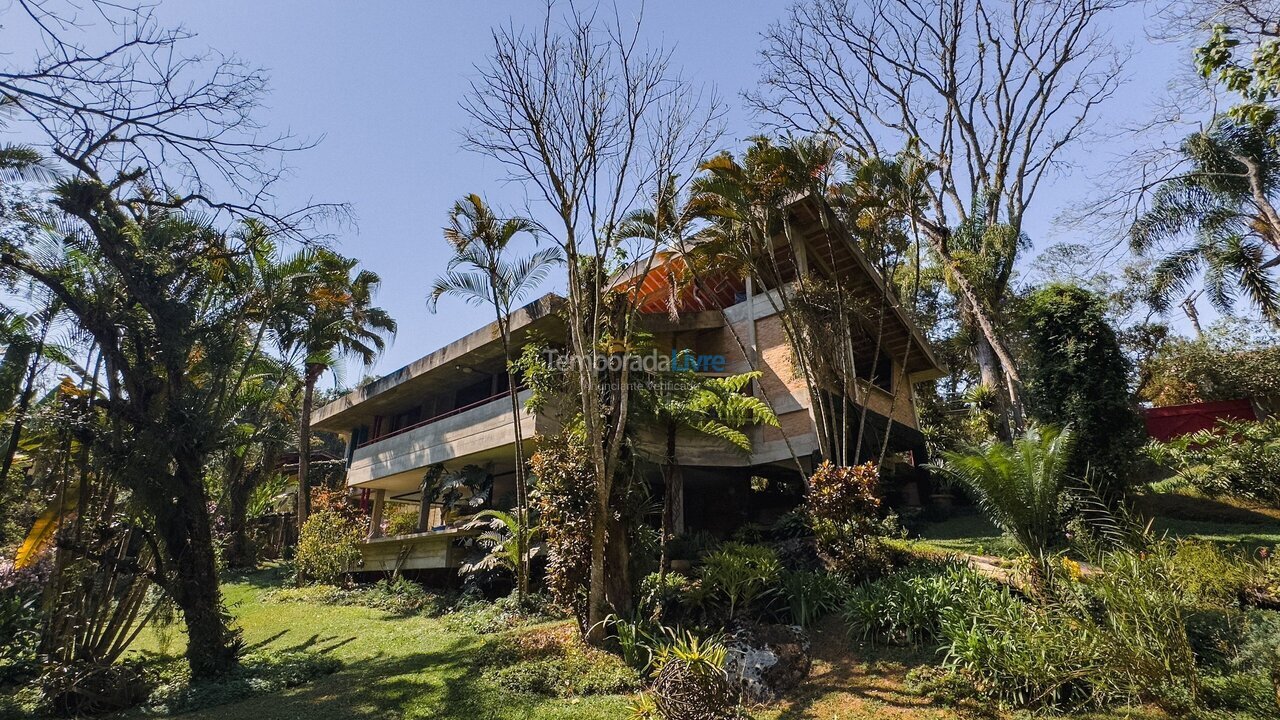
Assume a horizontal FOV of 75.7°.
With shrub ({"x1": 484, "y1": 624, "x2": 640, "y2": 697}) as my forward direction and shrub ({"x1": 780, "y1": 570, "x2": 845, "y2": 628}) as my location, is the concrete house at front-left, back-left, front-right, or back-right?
back-right

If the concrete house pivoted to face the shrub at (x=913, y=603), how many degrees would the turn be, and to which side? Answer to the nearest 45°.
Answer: approximately 45° to its left

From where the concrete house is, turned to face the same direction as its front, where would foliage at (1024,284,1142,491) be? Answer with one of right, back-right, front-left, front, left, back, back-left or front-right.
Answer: left

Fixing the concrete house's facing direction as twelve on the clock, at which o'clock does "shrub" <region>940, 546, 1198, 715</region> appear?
The shrub is roughly at 10 o'clock from the concrete house.

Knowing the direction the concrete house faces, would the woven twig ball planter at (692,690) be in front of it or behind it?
in front

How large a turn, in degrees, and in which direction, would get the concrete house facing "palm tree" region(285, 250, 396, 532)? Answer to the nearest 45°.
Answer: approximately 45° to its right

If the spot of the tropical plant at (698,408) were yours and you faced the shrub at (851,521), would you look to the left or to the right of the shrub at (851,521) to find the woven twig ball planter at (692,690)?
right

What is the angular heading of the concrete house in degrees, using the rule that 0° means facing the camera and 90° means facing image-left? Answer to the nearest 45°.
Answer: approximately 45°

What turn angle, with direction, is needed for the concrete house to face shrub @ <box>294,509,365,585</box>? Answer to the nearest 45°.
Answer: approximately 45° to its right

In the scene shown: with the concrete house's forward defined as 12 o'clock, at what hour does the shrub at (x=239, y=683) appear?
The shrub is roughly at 12 o'clock from the concrete house.
